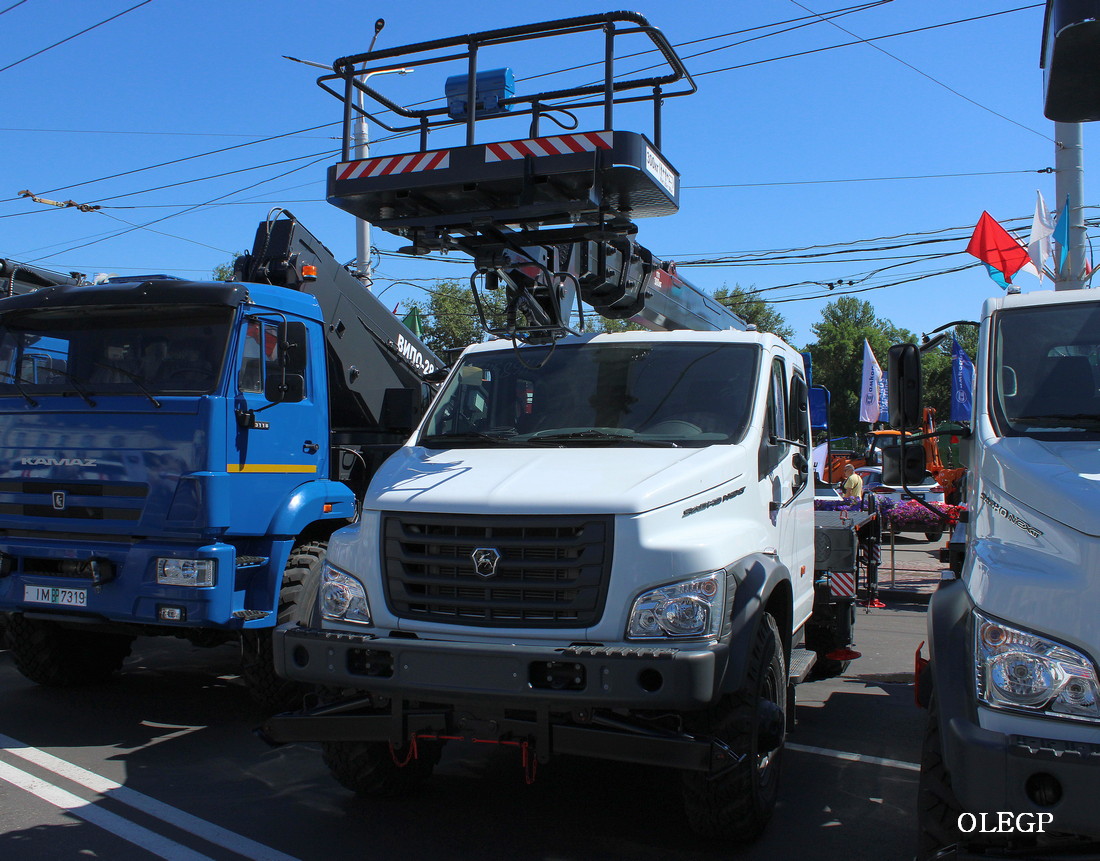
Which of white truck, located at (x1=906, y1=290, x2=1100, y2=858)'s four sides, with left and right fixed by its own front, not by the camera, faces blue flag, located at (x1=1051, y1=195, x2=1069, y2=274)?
back

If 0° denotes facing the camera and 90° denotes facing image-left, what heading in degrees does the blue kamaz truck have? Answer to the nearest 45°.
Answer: approximately 45°

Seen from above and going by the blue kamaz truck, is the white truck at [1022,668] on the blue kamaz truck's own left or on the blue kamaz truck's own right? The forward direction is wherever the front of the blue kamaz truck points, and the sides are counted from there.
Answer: on the blue kamaz truck's own left

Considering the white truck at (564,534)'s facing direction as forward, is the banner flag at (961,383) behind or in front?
behind

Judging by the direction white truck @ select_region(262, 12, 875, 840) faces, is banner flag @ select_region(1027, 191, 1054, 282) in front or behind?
behind

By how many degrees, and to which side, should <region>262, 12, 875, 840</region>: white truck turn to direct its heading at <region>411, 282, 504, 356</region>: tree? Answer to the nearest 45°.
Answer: approximately 135° to its right

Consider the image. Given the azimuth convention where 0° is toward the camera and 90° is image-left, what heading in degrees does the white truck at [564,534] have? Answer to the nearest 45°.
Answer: approximately 45°

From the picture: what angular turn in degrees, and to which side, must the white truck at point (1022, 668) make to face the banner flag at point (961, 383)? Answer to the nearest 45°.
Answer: approximately 180°

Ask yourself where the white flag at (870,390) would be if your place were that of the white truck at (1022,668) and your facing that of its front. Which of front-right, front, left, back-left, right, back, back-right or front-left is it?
back

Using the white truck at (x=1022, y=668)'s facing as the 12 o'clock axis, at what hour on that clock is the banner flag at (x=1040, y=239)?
The banner flag is roughly at 6 o'clock from the white truck.

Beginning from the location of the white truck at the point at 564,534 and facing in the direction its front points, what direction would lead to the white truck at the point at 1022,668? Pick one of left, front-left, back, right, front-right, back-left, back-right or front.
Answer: left
